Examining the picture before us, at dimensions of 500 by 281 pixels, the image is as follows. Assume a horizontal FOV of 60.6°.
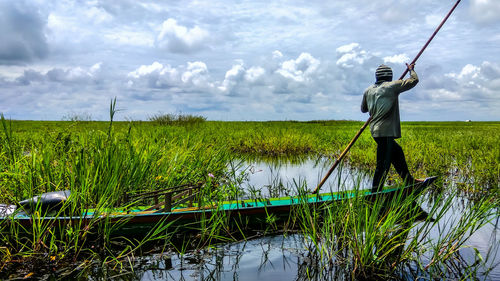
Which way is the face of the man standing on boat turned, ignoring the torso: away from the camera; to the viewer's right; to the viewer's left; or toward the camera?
away from the camera

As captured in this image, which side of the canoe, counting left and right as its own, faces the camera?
right

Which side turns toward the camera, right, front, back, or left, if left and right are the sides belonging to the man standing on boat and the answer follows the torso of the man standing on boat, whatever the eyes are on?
back
